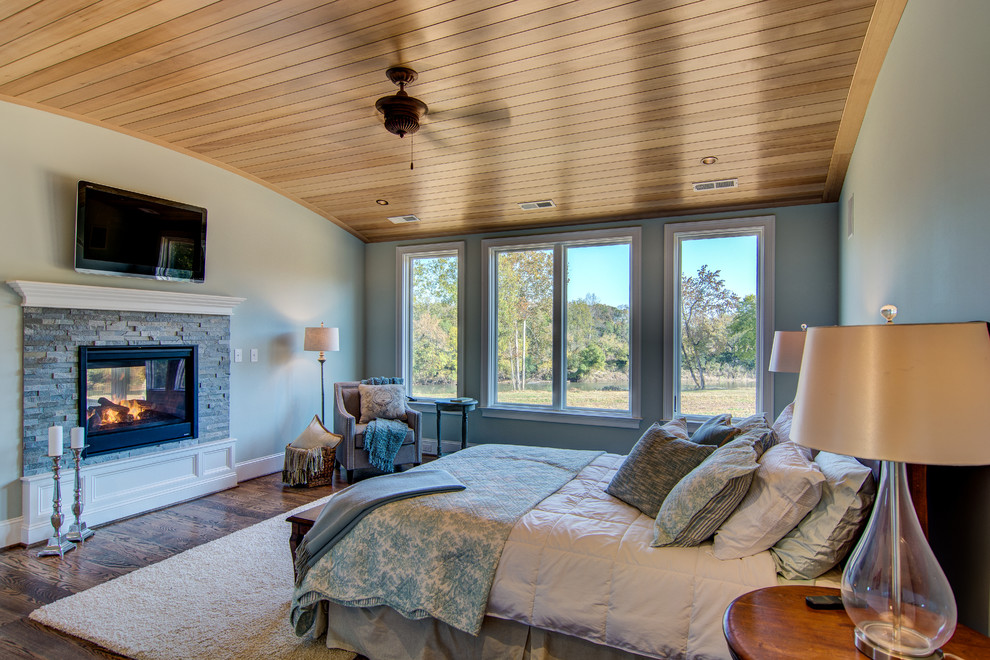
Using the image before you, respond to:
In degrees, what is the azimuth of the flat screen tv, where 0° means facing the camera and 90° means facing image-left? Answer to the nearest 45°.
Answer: approximately 315°

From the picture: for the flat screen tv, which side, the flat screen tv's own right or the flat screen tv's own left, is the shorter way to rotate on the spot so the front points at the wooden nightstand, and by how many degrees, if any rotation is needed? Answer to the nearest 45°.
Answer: approximately 45° to the flat screen tv's own right

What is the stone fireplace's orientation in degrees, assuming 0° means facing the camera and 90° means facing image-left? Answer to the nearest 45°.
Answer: approximately 315°

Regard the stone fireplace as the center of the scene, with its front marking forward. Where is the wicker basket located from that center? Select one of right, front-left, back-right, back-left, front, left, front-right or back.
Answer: front-left

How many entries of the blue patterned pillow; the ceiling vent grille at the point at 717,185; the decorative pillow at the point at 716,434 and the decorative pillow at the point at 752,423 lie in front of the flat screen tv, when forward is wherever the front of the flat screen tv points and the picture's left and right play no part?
4

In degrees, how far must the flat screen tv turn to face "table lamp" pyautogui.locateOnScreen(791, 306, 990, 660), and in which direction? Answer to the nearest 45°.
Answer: approximately 45° to its right

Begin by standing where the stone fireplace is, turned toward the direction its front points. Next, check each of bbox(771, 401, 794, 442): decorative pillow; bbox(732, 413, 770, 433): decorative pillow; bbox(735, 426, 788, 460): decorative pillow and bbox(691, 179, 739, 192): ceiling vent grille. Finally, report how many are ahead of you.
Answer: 4

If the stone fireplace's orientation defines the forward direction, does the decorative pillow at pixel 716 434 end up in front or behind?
in front

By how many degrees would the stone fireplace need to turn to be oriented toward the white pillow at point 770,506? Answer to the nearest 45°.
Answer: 0° — it already faces it

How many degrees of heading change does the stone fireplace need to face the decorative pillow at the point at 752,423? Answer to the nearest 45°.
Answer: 0° — it already faces it

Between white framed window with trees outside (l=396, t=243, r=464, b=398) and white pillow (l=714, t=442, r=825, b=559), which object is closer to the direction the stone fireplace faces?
the white pillow
